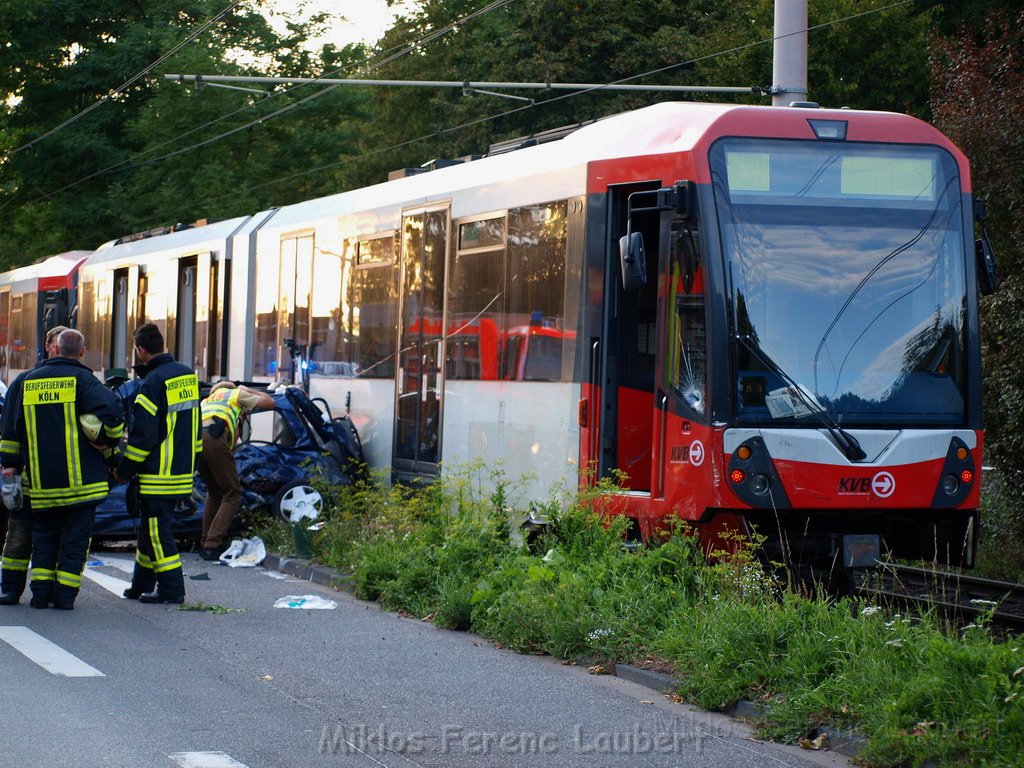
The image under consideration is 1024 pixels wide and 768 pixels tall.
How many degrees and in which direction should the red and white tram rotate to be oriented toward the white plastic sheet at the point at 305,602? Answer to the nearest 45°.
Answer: approximately 45° to its right

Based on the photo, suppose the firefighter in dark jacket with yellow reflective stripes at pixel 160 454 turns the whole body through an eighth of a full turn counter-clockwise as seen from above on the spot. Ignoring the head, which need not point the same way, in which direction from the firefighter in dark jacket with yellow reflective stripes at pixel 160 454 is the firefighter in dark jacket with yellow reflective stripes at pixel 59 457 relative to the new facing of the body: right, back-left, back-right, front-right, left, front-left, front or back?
front

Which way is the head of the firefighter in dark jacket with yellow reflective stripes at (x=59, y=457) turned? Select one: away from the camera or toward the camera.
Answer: away from the camera

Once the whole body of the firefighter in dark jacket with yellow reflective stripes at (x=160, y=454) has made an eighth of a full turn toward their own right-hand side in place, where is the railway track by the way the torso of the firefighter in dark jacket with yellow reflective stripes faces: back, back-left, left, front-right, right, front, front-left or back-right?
right

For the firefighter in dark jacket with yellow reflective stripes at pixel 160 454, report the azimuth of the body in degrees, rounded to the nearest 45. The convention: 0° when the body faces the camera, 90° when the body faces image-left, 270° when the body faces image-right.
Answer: approximately 135°

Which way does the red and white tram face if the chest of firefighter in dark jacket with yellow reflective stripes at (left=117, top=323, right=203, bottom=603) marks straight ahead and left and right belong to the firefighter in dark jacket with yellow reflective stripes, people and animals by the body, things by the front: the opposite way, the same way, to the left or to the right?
the opposite way

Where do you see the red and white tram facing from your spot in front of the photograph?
facing the viewer and to the right of the viewer
